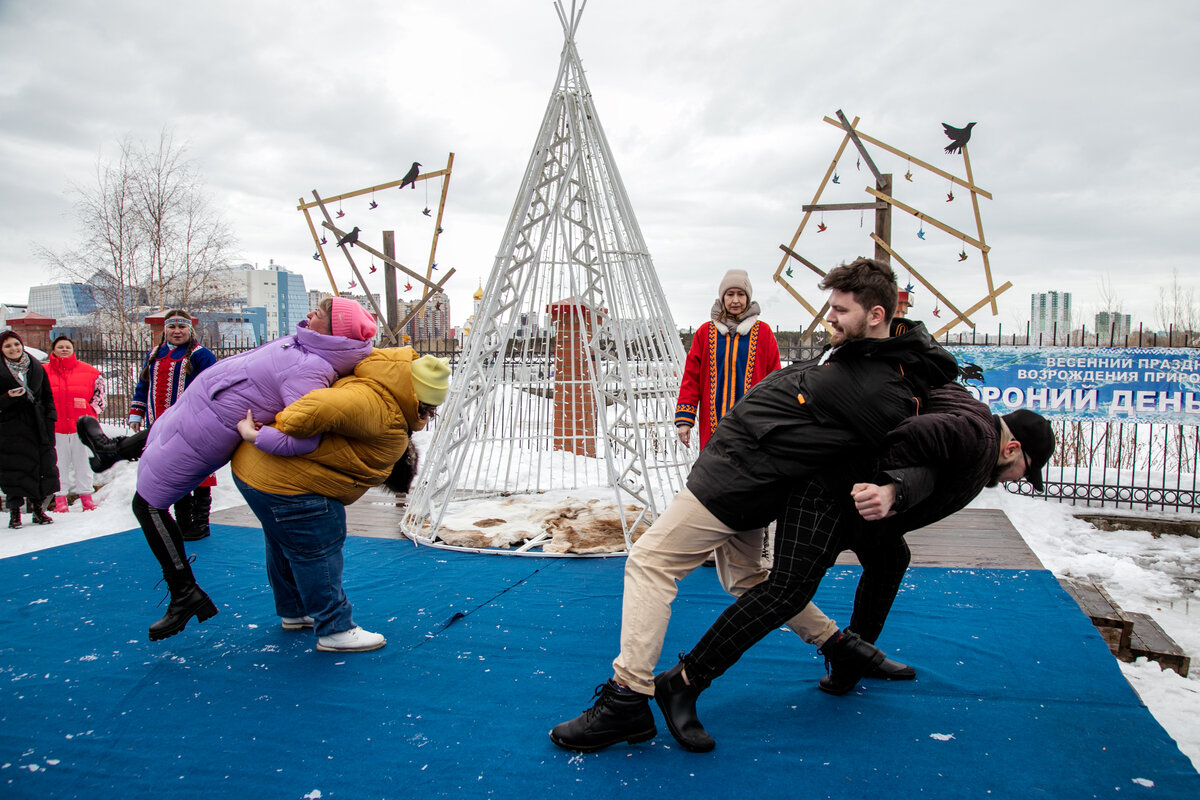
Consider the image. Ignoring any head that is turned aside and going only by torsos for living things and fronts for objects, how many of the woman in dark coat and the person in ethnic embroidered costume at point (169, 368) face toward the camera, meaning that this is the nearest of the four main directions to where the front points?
2

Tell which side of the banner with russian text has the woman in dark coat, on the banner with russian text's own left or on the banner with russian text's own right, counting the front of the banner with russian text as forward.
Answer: on the banner with russian text's own right

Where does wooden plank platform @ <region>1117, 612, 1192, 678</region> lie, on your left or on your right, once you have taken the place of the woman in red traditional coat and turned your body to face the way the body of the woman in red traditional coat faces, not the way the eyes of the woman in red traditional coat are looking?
on your left

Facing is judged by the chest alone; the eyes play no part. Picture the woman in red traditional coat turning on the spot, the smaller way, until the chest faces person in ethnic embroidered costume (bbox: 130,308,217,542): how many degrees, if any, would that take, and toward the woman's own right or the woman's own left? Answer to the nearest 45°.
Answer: approximately 90° to the woman's own right

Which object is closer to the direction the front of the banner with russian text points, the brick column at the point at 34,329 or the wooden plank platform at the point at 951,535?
the wooden plank platform
